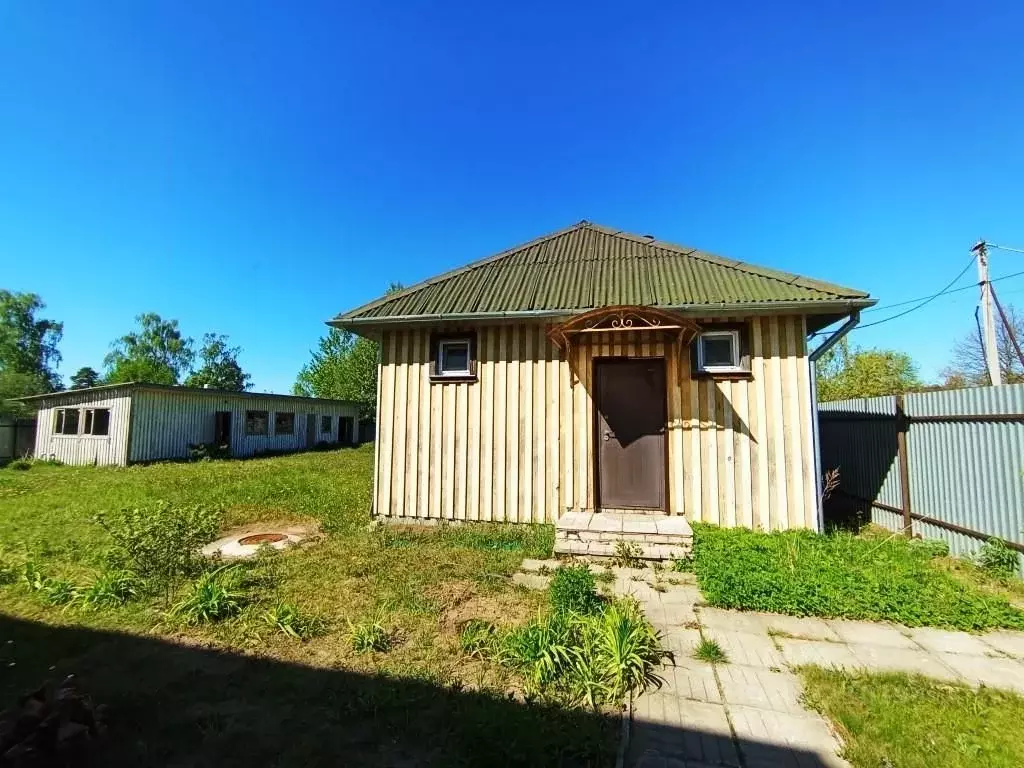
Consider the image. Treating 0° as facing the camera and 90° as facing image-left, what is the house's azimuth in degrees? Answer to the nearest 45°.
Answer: approximately 0°

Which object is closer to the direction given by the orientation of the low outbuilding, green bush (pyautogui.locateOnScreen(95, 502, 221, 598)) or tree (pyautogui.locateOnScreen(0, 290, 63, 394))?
the green bush

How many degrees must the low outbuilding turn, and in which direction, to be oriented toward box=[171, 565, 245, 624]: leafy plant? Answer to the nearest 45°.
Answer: approximately 45° to its right

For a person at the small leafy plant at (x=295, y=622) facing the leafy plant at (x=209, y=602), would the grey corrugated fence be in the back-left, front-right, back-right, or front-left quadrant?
back-right

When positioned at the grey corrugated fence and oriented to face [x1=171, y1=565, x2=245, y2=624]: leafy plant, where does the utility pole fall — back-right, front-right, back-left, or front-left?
back-right

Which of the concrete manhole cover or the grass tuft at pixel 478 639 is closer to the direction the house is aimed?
the grass tuft

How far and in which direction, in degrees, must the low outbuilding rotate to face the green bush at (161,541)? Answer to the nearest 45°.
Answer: approximately 45° to its right

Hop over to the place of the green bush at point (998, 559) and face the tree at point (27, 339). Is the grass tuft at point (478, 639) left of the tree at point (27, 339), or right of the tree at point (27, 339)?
left

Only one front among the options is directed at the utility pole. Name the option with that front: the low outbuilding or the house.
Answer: the low outbuilding

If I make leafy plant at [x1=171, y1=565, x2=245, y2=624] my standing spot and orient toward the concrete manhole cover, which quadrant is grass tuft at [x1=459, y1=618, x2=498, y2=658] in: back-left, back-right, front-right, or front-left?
back-right

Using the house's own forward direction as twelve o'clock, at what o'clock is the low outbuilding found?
The low outbuilding is roughly at 4 o'clock from the house.
